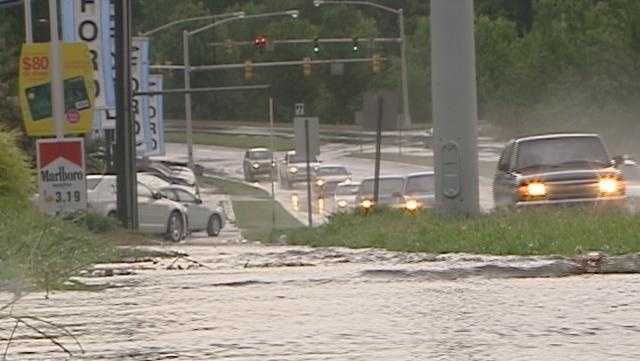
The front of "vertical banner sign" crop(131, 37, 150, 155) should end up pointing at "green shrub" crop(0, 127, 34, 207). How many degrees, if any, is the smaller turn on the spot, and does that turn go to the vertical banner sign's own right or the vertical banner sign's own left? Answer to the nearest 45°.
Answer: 0° — it already faces it

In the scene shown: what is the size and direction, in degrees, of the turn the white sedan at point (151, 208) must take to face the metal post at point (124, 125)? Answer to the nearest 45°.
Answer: approximately 45° to its right

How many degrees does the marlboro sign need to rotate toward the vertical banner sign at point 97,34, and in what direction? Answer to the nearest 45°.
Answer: approximately 180°
